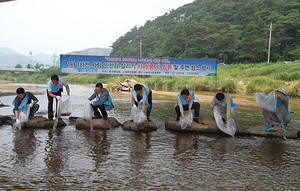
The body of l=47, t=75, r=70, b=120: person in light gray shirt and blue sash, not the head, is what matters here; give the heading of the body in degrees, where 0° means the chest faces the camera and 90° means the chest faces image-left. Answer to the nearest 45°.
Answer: approximately 0°

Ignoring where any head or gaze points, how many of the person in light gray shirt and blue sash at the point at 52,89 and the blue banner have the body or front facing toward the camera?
2

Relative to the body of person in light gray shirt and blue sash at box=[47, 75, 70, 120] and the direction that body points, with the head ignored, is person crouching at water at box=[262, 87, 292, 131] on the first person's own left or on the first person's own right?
on the first person's own left

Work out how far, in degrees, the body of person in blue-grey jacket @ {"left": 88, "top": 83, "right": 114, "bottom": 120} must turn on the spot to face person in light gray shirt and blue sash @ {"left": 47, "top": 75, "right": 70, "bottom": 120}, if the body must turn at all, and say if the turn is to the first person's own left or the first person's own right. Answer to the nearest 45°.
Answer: approximately 45° to the first person's own right

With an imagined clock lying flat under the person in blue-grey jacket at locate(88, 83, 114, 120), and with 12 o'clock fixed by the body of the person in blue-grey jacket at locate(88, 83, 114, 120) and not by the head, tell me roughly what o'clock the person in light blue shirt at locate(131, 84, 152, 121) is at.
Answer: the person in light blue shirt at locate(131, 84, 152, 121) is roughly at 8 o'clock from the person in blue-grey jacket at locate(88, 83, 114, 120).

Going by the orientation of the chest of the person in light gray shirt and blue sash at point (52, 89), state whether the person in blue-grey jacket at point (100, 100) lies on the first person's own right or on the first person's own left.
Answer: on the first person's own left

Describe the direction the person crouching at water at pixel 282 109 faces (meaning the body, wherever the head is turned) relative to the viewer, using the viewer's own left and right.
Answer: facing the viewer and to the left of the viewer

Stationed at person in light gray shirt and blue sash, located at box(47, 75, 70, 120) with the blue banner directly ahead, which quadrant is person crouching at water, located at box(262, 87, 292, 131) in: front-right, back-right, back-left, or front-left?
front-right

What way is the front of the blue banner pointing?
toward the camera

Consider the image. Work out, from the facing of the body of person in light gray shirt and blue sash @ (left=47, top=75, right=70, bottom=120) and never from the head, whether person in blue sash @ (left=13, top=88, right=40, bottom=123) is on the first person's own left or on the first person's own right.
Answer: on the first person's own right

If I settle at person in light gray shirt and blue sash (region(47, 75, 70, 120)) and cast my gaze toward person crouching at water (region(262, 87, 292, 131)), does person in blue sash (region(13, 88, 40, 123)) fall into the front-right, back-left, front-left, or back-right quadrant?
back-right
